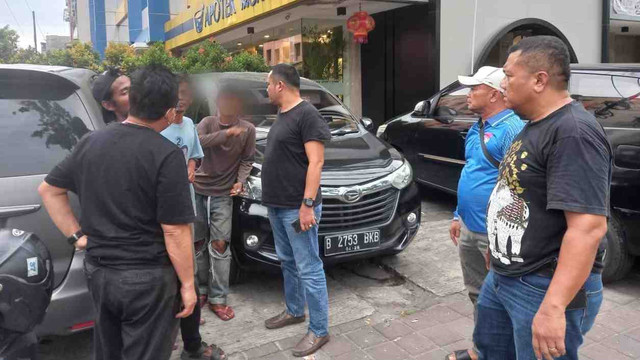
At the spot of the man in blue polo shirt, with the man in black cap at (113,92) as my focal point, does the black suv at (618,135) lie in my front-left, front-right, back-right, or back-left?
back-right

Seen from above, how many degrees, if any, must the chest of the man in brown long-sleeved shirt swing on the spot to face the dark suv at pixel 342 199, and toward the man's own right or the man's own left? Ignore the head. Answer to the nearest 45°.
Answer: approximately 90° to the man's own left

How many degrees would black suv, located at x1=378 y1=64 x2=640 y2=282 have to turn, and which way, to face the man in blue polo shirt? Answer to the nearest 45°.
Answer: approximately 90° to its left

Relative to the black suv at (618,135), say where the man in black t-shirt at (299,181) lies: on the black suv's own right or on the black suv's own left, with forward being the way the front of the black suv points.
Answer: on the black suv's own left

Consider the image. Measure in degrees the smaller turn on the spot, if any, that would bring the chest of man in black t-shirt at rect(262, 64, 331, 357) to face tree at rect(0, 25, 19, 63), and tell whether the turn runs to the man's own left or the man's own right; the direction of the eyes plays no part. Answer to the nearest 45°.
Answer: approximately 90° to the man's own right

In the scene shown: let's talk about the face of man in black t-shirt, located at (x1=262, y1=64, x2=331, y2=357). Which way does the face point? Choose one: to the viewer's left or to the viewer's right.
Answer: to the viewer's left

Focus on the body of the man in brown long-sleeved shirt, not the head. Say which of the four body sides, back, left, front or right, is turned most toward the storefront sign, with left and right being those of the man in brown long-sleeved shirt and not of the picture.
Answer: back

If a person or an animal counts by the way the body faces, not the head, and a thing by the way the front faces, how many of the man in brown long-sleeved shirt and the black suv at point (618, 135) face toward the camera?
1
